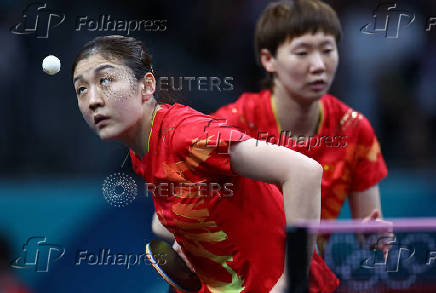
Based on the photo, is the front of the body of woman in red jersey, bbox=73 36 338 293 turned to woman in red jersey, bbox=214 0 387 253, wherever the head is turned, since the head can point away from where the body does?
no

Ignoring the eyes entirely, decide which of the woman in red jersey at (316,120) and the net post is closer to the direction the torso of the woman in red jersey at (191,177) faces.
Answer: the net post

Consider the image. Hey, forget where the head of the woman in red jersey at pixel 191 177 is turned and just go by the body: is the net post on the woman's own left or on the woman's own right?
on the woman's own left

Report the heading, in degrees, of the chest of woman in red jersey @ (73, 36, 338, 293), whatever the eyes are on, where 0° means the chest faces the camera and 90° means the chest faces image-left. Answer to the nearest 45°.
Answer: approximately 45°

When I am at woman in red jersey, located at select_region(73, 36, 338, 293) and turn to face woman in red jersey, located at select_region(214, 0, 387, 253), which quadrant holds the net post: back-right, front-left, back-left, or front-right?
back-right

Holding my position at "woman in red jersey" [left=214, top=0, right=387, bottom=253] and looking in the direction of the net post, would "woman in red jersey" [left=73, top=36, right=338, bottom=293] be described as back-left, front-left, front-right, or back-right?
front-right

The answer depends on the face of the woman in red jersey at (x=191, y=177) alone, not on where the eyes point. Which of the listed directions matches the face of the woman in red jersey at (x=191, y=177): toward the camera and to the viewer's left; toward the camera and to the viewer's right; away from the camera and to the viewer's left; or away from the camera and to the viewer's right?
toward the camera and to the viewer's left
